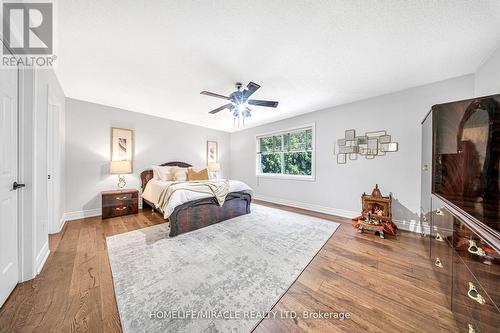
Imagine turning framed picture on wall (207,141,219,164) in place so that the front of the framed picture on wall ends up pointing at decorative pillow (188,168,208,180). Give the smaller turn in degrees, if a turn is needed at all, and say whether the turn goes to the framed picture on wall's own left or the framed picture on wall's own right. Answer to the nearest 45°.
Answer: approximately 45° to the framed picture on wall's own right

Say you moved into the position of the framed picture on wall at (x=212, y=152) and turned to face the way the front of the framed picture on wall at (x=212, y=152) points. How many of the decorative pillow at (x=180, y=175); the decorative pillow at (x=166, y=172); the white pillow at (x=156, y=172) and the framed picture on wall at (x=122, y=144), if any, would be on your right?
4

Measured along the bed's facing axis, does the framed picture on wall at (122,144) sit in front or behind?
behind

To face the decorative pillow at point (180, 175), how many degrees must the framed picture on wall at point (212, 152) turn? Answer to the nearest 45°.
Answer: approximately 90° to its right

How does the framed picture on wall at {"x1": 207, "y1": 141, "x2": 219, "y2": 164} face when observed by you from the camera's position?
facing the viewer and to the right of the viewer

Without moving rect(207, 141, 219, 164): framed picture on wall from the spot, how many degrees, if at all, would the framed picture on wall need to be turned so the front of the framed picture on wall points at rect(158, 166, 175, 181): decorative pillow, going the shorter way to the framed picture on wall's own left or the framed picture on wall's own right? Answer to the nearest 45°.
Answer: approximately 90° to the framed picture on wall's own right

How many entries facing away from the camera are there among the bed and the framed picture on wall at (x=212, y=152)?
0

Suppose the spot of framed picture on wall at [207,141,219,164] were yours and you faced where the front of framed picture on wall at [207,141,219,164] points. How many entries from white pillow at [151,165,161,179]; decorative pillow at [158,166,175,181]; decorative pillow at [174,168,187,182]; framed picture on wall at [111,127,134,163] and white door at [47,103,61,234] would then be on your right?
5

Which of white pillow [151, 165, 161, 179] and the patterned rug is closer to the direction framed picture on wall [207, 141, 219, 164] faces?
the patterned rug

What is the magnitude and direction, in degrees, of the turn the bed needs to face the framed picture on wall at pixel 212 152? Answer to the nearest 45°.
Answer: approximately 135° to its left

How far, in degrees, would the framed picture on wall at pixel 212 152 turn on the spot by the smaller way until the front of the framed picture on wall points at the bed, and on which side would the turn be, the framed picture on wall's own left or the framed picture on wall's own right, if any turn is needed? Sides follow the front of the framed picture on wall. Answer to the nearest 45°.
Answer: approximately 45° to the framed picture on wall's own right

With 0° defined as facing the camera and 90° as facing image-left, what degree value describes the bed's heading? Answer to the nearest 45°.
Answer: approximately 315°
